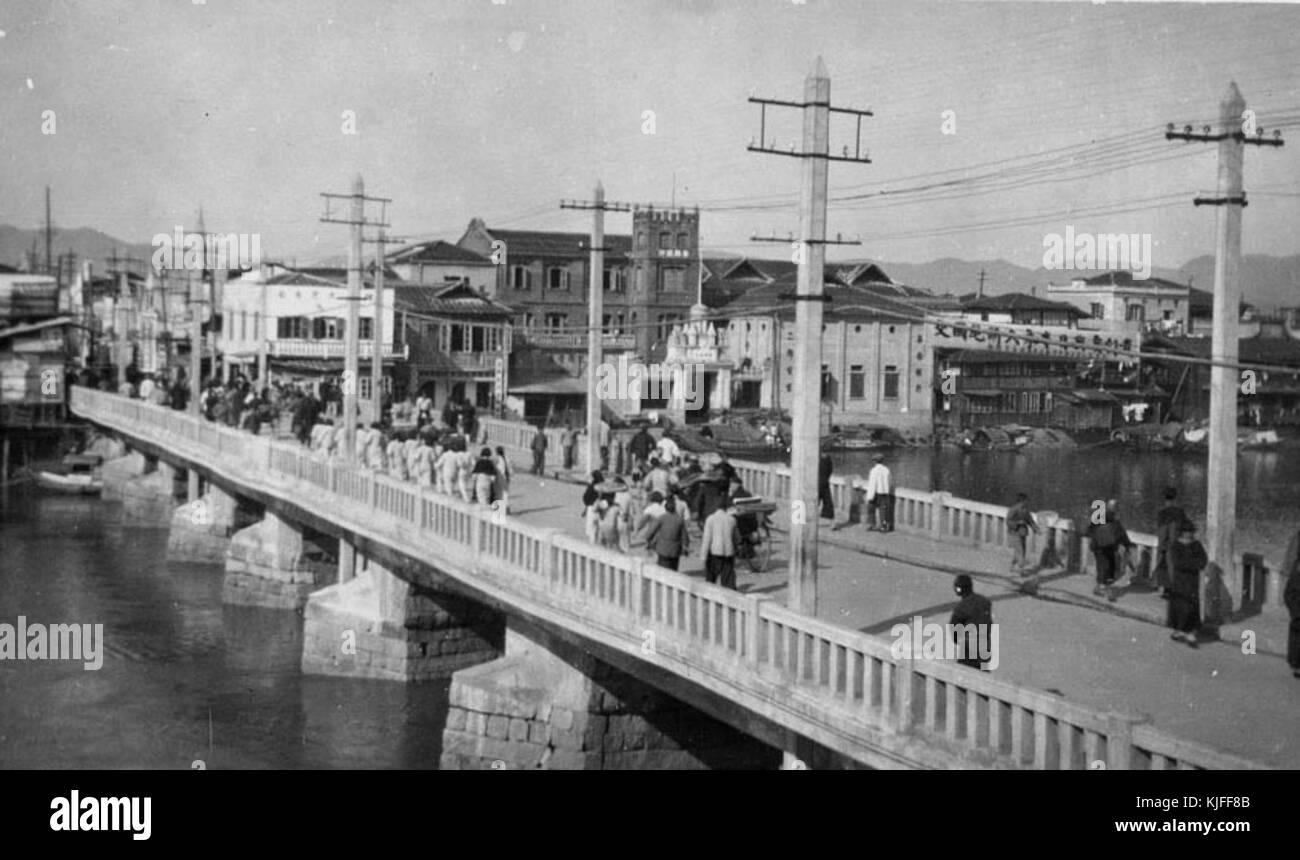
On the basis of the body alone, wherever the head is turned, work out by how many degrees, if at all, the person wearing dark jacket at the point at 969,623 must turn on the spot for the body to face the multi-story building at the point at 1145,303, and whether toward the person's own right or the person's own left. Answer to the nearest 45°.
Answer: approximately 45° to the person's own right

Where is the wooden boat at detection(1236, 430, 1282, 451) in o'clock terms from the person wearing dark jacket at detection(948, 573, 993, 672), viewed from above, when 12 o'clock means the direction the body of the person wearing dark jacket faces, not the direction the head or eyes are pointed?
The wooden boat is roughly at 2 o'clock from the person wearing dark jacket.

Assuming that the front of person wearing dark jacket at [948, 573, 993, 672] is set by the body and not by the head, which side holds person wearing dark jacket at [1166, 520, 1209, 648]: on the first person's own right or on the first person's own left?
on the first person's own right

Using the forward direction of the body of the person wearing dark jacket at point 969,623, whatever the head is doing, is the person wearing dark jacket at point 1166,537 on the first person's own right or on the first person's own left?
on the first person's own right

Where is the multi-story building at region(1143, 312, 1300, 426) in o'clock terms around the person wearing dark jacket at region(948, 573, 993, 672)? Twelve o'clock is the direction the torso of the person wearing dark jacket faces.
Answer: The multi-story building is roughly at 2 o'clock from the person wearing dark jacket.

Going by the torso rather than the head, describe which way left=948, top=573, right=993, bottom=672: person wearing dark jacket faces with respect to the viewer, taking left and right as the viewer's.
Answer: facing away from the viewer and to the left of the viewer

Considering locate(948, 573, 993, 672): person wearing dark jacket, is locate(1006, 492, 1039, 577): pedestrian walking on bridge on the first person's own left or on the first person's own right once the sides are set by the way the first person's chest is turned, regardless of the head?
on the first person's own right

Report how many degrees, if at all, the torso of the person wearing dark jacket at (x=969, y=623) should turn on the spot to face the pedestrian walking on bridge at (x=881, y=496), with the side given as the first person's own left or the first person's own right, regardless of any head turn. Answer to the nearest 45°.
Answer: approximately 45° to the first person's own right
